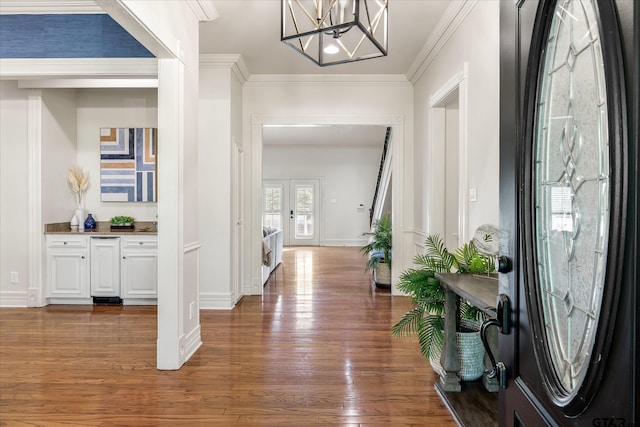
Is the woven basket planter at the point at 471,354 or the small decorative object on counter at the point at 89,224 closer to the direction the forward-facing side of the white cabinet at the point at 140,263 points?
the woven basket planter

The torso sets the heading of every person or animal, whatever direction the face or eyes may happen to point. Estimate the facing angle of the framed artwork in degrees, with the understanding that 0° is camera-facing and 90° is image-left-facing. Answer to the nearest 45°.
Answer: approximately 0°

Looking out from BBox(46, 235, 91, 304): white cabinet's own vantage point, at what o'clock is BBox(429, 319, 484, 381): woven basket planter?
The woven basket planter is roughly at 11 o'clock from the white cabinet.

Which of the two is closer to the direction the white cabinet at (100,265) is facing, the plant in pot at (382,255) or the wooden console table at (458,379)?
the wooden console table

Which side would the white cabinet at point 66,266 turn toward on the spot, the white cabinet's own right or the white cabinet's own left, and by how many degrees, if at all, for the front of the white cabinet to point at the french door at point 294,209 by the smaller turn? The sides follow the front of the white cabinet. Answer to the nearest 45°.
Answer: approximately 135° to the white cabinet's own left

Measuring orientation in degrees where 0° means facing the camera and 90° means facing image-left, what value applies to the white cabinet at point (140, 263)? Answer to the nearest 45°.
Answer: approximately 0°

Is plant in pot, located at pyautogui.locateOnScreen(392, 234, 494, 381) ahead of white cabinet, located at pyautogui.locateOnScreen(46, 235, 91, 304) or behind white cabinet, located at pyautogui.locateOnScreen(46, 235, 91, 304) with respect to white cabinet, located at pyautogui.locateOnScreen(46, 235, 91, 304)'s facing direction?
ahead

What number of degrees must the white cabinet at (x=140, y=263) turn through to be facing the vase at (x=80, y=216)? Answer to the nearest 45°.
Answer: approximately 135° to its right

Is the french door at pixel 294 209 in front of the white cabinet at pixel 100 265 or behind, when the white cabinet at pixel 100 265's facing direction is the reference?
behind

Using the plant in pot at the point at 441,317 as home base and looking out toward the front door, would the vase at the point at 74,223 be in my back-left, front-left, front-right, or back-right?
back-right

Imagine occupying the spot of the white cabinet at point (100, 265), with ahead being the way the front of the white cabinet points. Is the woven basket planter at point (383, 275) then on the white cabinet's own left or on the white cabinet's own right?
on the white cabinet's own left
